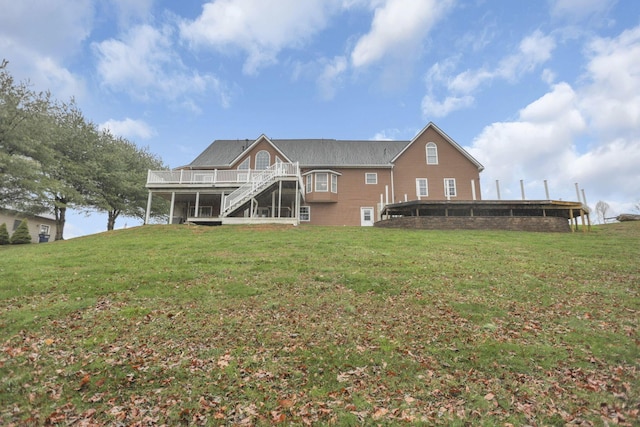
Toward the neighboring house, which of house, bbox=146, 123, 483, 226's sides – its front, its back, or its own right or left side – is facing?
left

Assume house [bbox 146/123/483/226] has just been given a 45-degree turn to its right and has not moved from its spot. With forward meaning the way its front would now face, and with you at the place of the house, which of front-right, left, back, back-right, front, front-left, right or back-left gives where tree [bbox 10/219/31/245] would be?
back-left

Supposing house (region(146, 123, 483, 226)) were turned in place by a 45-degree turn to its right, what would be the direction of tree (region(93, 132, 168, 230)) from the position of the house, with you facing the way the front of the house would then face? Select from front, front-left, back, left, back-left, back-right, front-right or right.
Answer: back-left

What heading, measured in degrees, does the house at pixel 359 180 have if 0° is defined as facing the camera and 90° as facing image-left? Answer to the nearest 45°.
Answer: approximately 180°

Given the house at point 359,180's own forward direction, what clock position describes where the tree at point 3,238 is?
The tree is roughly at 9 o'clock from the house.

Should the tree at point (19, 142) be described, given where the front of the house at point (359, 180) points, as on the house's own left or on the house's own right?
on the house's own left
